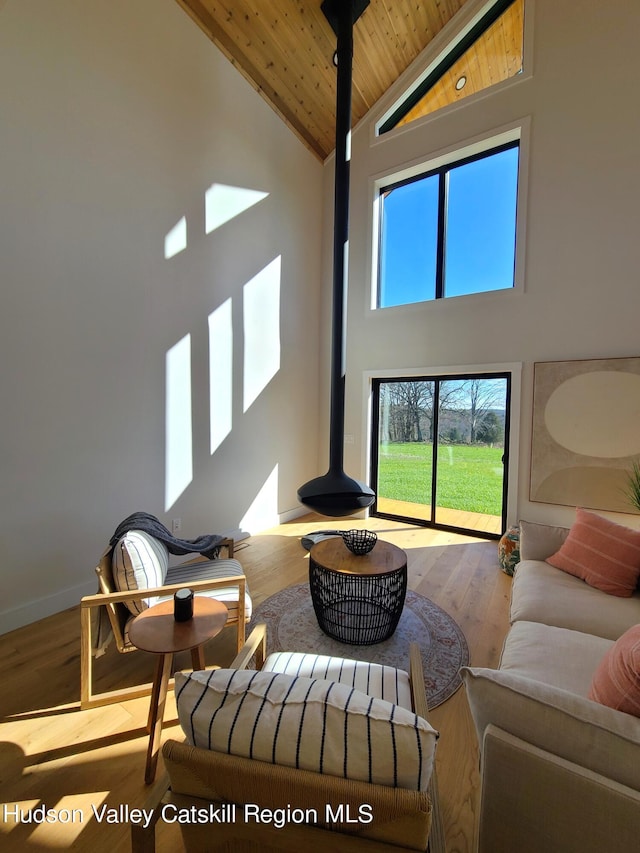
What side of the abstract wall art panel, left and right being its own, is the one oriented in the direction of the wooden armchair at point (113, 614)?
front

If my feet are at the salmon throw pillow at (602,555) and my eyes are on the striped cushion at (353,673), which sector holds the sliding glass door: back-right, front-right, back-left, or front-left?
back-right

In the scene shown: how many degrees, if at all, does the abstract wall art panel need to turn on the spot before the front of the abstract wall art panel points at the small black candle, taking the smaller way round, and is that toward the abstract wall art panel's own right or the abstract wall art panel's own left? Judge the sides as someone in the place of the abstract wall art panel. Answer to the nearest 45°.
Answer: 0° — it already faces it

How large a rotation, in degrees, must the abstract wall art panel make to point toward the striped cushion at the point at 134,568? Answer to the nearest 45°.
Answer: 0° — it already faces it

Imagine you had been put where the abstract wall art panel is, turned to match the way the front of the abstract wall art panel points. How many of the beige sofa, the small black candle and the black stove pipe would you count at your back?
0

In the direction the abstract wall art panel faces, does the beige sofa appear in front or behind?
in front

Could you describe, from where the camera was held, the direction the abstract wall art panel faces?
facing the viewer and to the left of the viewer

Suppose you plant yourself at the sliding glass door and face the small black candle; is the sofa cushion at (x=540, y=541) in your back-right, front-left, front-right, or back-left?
front-left

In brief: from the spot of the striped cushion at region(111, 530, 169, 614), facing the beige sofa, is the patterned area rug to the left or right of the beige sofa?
left

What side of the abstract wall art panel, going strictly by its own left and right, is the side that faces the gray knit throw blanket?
front
